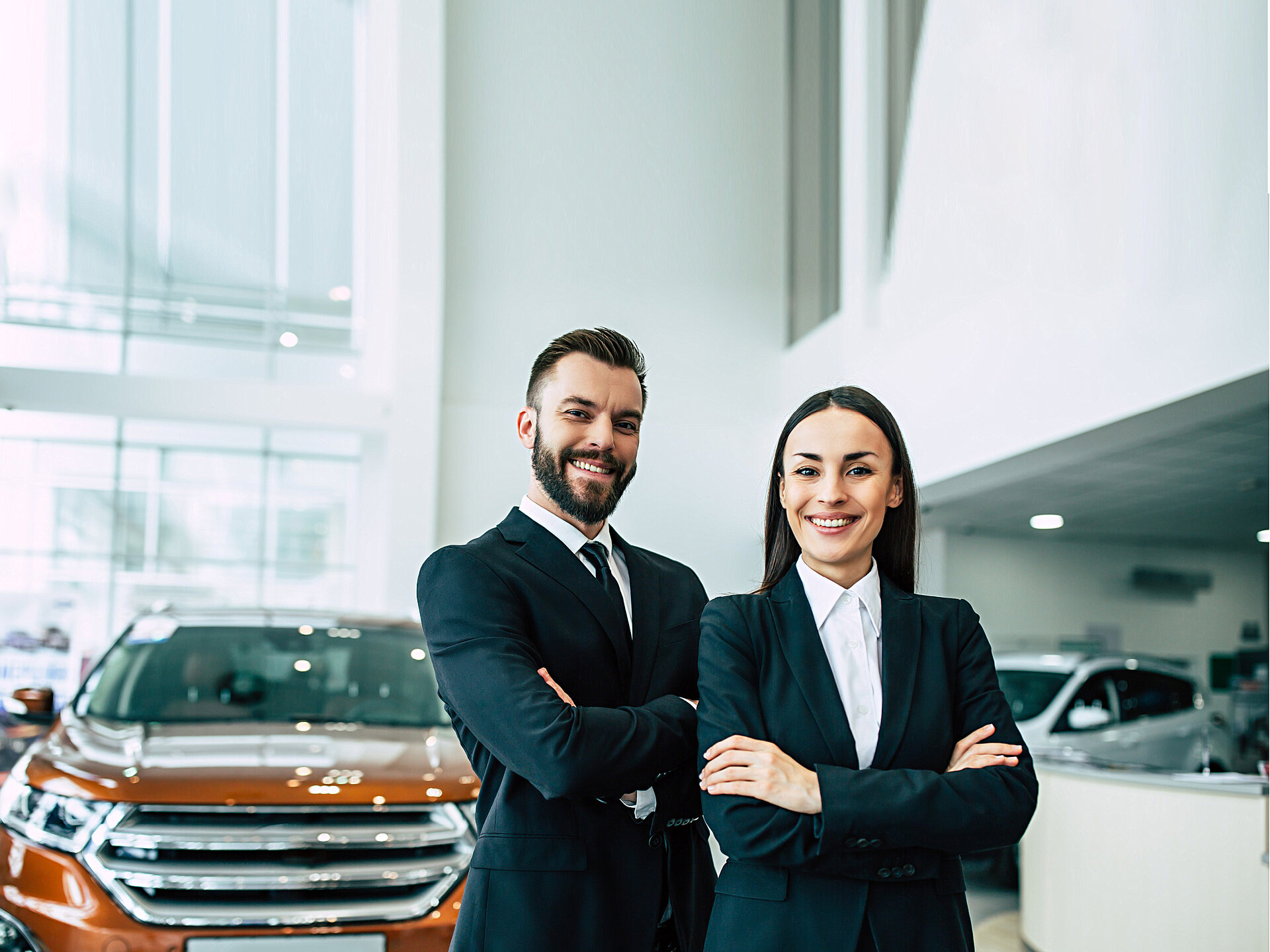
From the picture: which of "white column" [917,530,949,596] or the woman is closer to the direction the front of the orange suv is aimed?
the woman

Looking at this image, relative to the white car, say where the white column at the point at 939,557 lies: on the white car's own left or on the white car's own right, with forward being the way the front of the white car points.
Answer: on the white car's own right

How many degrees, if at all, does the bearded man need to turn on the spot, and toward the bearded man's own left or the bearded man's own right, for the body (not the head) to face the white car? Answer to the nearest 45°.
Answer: approximately 90° to the bearded man's own left

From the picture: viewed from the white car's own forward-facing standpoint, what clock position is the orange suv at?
The orange suv is roughly at 11 o'clock from the white car.

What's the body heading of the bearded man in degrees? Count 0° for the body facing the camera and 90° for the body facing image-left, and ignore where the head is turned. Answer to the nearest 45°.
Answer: approximately 315°

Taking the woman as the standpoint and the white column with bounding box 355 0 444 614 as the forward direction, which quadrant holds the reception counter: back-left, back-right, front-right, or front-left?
front-right

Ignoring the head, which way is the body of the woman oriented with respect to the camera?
toward the camera

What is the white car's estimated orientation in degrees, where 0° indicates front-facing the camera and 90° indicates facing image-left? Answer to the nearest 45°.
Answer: approximately 45°

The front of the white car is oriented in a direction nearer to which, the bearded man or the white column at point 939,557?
the bearded man

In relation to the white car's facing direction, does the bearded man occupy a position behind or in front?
in front

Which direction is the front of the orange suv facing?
toward the camera

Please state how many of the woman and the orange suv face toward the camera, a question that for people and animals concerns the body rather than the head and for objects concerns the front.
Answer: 2

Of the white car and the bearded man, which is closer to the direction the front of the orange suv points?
the bearded man
